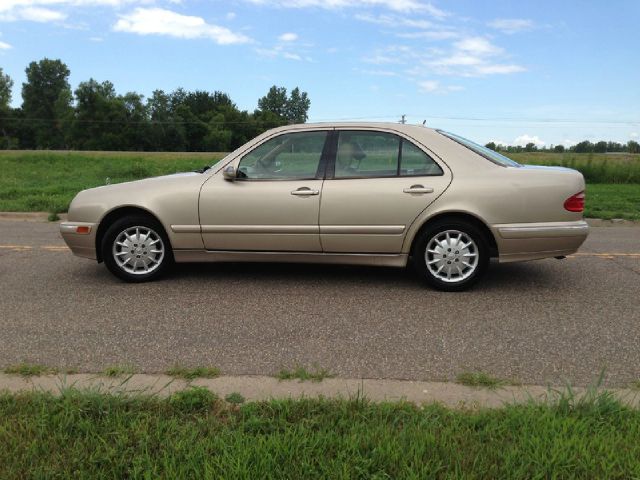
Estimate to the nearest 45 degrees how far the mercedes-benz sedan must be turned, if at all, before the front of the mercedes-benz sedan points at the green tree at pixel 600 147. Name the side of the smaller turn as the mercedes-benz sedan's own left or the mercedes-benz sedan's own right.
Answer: approximately 135° to the mercedes-benz sedan's own right

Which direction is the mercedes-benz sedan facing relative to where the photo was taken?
to the viewer's left
